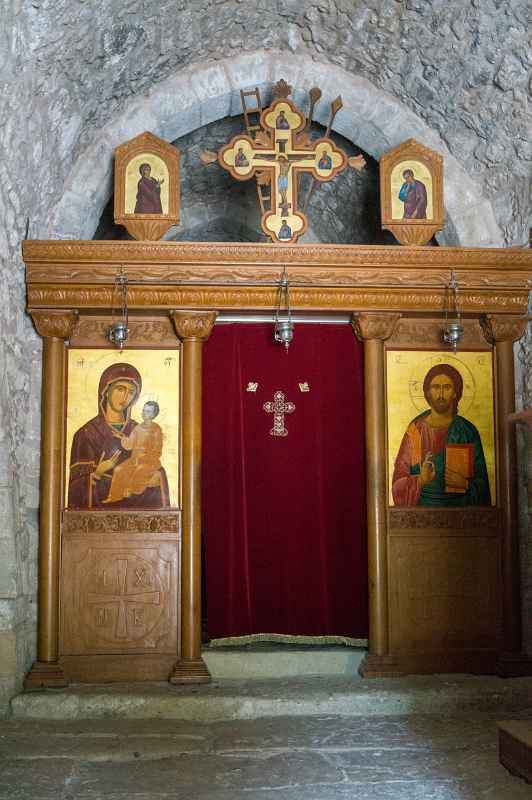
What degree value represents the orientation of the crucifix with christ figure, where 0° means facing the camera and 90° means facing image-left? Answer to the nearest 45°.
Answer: approximately 0°

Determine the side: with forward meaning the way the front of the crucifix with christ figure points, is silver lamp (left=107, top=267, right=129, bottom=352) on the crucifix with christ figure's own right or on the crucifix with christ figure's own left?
on the crucifix with christ figure's own right
